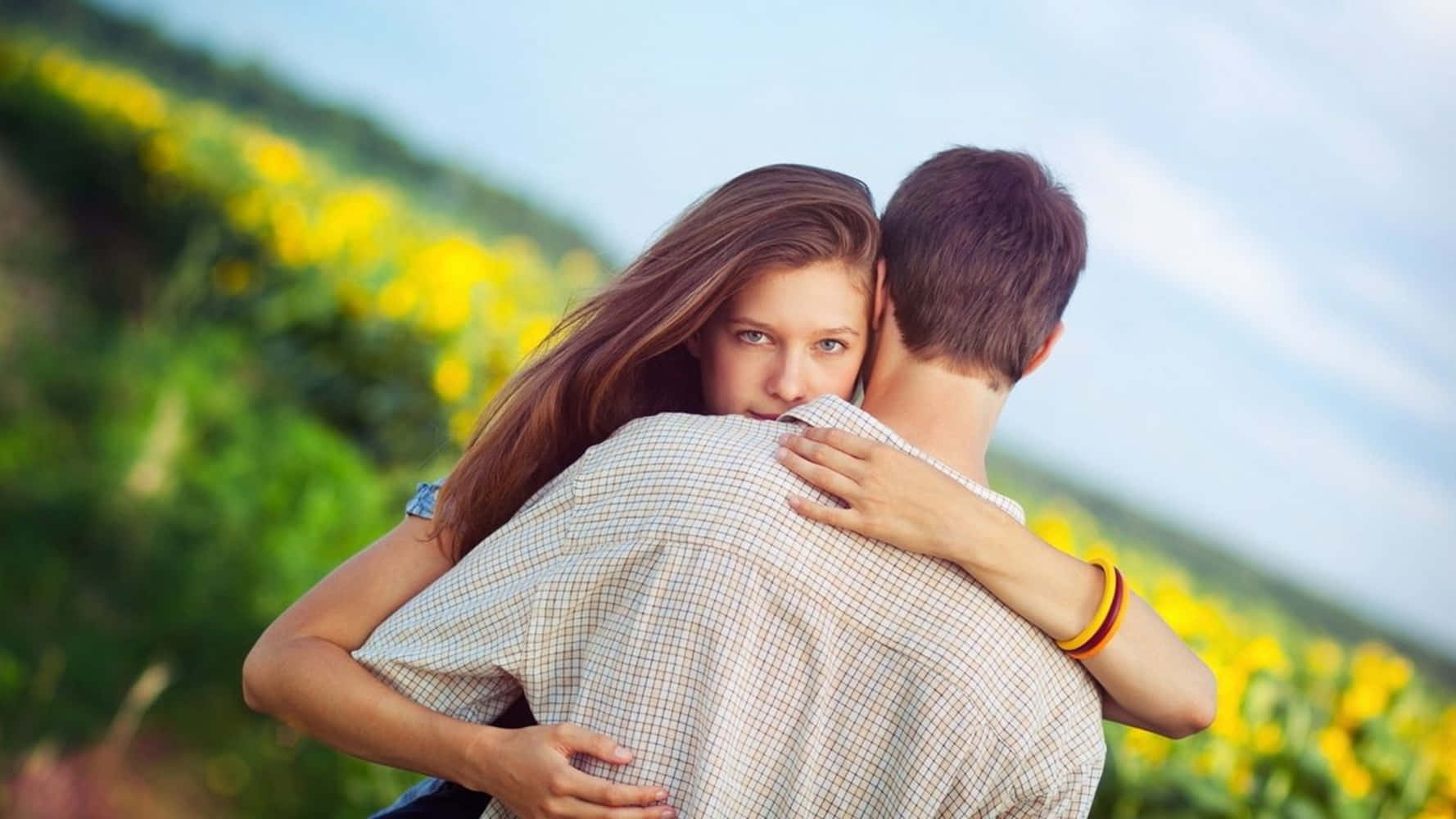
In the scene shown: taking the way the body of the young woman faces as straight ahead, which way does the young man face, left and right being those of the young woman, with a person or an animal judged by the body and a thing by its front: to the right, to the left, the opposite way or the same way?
the opposite way

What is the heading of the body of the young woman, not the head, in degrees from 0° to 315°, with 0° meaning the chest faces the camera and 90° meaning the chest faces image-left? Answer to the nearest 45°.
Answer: approximately 0°

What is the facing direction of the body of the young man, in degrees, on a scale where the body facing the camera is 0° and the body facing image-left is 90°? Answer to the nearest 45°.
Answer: approximately 180°
